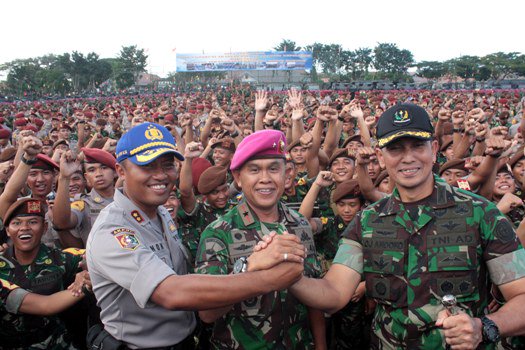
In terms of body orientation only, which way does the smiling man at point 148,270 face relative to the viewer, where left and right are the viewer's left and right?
facing the viewer and to the right of the viewer

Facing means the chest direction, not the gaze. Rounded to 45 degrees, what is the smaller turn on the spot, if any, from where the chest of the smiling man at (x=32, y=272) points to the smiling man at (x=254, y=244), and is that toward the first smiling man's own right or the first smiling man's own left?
approximately 45° to the first smiling man's own left

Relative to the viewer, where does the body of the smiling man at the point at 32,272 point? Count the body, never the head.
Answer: toward the camera

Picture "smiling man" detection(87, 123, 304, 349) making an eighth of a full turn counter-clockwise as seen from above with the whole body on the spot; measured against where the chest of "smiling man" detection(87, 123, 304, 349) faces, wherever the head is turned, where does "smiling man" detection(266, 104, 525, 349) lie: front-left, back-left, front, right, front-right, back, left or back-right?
front

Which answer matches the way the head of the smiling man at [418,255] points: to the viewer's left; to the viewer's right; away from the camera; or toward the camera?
toward the camera

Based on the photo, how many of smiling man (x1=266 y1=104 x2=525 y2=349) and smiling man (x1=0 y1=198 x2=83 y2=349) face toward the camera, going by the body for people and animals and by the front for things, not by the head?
2

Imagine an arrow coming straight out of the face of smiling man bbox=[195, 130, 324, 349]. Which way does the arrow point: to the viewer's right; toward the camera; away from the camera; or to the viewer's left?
toward the camera

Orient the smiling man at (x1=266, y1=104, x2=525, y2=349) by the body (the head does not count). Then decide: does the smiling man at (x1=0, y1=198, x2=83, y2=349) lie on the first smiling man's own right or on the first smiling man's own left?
on the first smiling man's own right

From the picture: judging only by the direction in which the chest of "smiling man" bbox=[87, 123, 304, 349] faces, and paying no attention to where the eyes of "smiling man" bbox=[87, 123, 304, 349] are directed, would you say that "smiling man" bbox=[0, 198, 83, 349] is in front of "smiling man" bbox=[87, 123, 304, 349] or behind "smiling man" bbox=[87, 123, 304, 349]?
behind

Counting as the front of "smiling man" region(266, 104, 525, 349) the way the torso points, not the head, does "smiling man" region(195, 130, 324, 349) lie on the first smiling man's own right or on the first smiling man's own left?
on the first smiling man's own right

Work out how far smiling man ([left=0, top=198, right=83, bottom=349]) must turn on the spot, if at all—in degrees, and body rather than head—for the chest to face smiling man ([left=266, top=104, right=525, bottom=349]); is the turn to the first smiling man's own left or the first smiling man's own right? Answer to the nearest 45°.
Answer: approximately 45° to the first smiling man's own left

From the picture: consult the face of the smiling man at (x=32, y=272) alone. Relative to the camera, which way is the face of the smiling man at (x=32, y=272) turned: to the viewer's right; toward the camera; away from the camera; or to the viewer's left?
toward the camera
